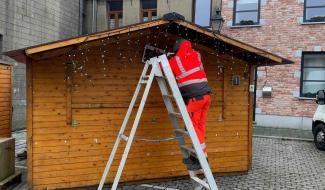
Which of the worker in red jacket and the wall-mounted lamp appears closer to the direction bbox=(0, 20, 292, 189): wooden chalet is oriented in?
the worker in red jacket

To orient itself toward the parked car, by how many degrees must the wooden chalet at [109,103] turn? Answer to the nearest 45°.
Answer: approximately 135° to its left

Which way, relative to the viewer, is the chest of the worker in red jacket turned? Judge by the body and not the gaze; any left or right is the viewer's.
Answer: facing away from the viewer and to the left of the viewer

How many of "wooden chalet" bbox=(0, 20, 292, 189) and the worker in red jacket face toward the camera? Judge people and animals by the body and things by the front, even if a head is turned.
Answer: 1

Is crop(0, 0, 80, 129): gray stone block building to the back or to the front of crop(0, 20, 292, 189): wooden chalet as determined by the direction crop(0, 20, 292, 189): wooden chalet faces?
to the back

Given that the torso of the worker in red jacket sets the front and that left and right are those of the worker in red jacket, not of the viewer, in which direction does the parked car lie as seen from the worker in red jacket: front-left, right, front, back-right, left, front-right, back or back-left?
right

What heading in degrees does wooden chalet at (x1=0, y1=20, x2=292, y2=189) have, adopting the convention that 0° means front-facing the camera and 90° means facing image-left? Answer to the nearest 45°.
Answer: approximately 0°

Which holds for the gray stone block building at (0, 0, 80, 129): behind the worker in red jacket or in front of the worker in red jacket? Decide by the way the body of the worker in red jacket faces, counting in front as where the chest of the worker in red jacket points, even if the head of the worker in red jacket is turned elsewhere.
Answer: in front
